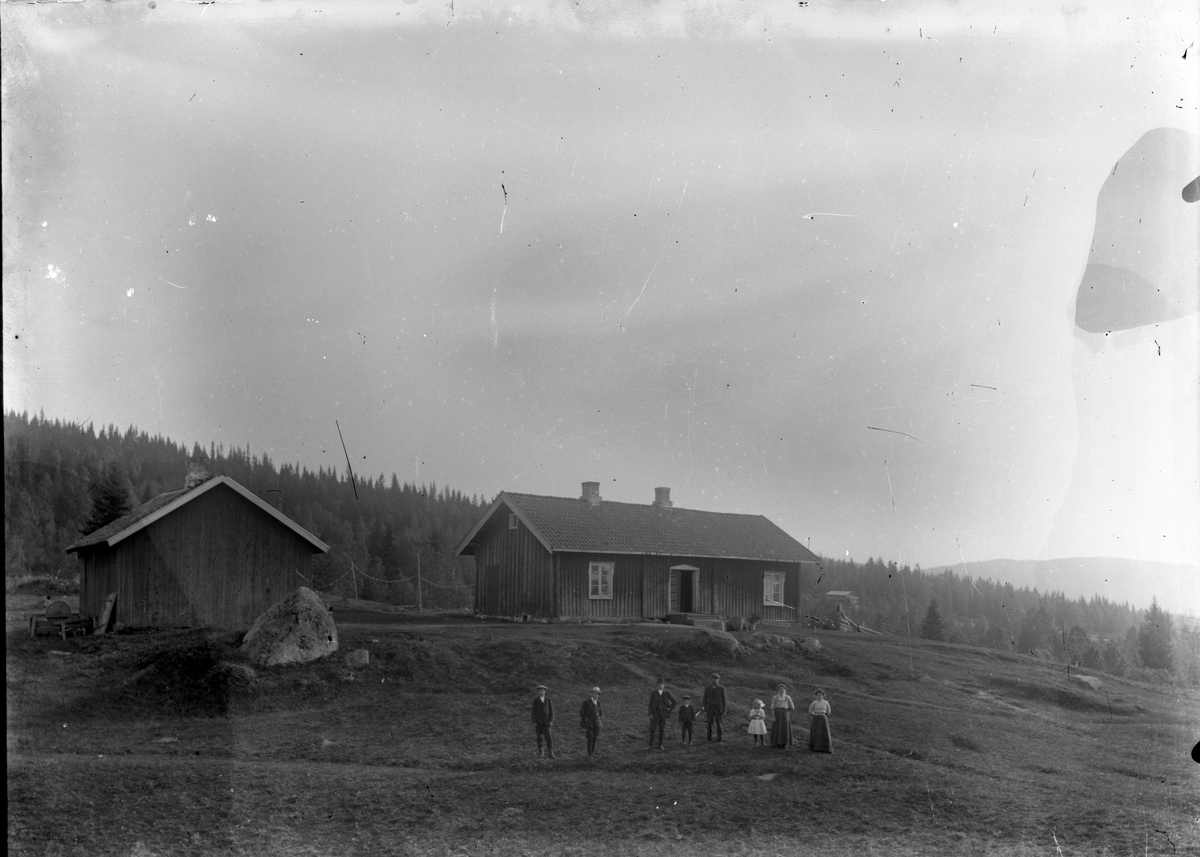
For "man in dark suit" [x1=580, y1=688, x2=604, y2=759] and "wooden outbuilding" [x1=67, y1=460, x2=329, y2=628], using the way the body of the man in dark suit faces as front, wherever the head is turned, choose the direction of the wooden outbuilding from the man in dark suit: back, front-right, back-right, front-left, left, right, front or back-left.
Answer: back-right
